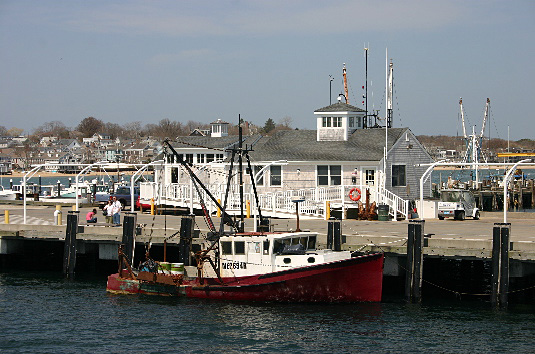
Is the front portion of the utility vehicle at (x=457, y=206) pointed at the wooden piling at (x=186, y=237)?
no

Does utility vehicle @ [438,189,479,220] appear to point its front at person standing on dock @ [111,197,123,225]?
no

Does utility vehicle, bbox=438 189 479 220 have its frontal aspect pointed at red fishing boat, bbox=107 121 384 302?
no
